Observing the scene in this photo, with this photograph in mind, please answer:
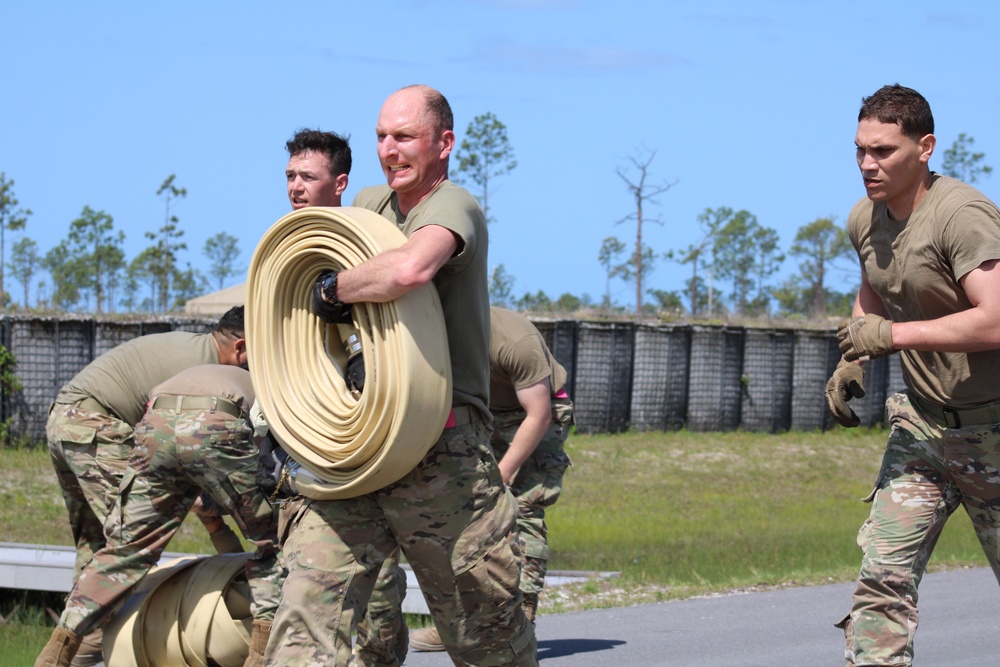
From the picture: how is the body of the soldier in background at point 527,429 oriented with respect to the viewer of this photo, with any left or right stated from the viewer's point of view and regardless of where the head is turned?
facing to the left of the viewer

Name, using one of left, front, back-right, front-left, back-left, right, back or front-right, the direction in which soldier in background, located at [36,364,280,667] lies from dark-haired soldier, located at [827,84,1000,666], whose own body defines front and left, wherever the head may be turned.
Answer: front-right

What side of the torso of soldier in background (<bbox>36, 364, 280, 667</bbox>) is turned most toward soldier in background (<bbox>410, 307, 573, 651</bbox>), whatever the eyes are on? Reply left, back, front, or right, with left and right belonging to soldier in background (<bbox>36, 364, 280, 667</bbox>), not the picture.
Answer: right

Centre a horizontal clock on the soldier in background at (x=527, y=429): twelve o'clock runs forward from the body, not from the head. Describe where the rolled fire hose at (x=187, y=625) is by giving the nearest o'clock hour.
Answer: The rolled fire hose is roughly at 11 o'clock from the soldier in background.

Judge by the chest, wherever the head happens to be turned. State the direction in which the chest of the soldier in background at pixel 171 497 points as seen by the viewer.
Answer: away from the camera

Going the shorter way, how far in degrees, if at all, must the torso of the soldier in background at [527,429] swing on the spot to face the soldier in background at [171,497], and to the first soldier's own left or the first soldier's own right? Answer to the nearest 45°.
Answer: approximately 45° to the first soldier's own left

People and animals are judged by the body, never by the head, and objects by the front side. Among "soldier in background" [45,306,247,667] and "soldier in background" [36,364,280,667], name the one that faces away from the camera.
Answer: "soldier in background" [36,364,280,667]

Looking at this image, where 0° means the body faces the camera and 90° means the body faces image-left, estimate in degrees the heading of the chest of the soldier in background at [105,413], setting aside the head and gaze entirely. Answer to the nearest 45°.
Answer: approximately 270°

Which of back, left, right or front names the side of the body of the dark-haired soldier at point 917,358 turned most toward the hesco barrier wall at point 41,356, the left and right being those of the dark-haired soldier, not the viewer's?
right

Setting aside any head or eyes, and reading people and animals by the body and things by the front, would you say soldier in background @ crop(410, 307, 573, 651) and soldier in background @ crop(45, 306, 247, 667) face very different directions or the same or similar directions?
very different directions

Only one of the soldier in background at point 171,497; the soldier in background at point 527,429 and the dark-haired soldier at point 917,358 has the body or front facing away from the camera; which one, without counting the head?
the soldier in background at point 171,497
